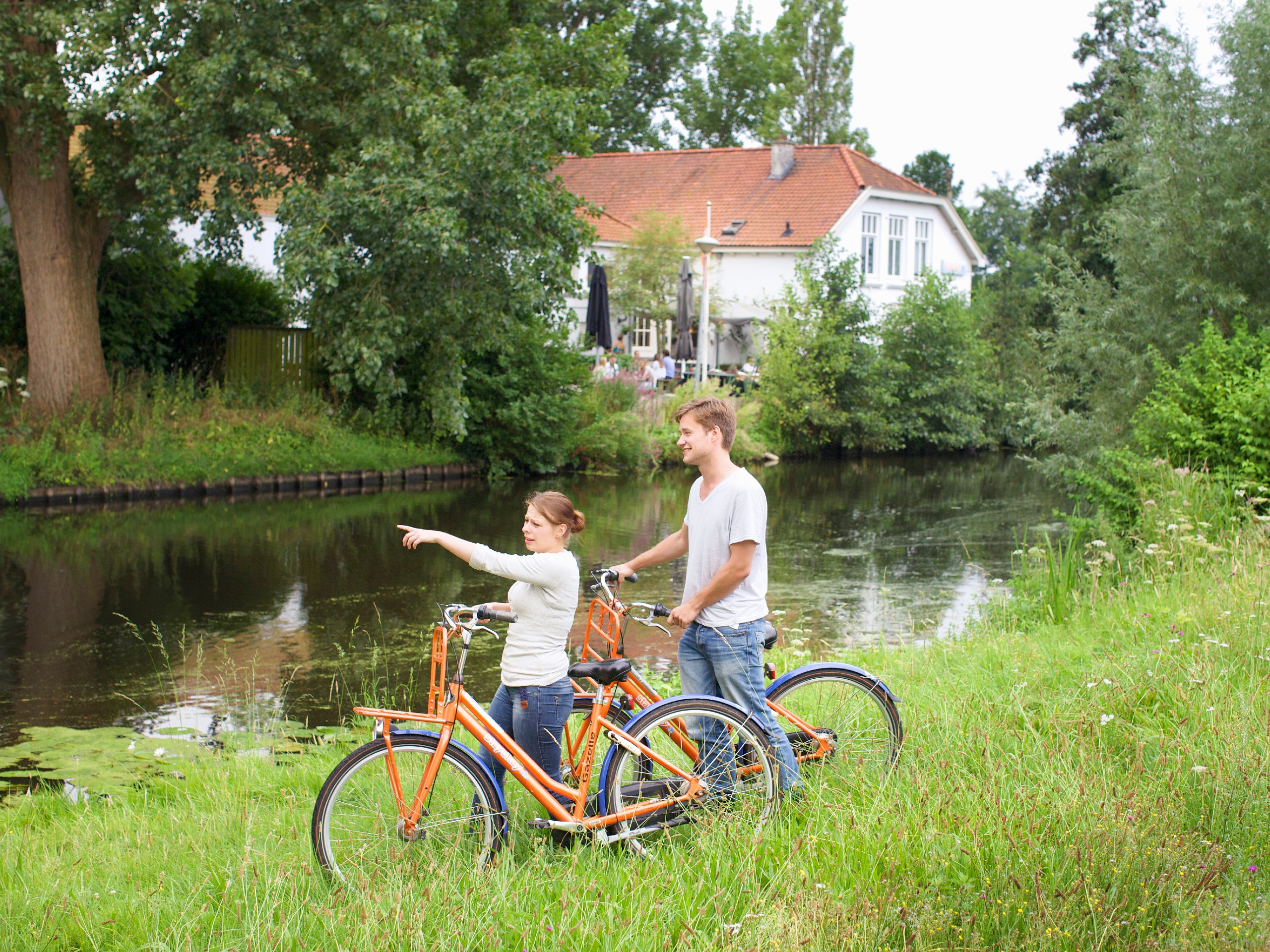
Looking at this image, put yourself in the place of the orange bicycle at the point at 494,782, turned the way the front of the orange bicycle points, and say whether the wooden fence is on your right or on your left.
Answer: on your right

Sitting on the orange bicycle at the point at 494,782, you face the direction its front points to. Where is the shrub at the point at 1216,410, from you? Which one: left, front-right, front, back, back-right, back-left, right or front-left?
back-right

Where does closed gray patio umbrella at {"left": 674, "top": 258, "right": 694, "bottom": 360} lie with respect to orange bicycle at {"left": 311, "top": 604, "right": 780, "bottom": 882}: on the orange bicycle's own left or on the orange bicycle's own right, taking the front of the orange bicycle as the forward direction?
on the orange bicycle's own right

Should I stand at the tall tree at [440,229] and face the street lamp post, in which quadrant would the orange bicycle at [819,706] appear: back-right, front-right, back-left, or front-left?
back-right

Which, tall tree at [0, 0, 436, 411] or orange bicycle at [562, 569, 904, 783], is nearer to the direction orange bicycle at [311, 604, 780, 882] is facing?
the tall tree

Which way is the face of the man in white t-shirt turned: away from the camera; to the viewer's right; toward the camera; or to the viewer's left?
to the viewer's left

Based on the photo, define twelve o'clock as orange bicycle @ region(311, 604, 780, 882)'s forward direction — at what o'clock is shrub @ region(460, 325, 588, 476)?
The shrub is roughly at 3 o'clock from the orange bicycle.

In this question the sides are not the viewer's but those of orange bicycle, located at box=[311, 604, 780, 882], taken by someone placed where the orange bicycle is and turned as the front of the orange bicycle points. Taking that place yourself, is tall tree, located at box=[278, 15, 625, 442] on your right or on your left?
on your right

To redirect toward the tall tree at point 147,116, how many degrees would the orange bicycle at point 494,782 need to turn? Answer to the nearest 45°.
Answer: approximately 90° to its right

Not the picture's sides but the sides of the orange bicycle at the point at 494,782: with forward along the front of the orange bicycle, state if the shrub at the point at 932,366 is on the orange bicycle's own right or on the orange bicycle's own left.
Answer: on the orange bicycle's own right

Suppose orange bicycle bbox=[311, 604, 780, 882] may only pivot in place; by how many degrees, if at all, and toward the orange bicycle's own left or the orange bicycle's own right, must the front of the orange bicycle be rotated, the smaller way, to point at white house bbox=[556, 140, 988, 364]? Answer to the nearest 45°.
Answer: approximately 90° to the orange bicycle's own right

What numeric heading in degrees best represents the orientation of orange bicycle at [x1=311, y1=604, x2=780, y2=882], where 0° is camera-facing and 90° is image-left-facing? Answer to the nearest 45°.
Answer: approximately 90°

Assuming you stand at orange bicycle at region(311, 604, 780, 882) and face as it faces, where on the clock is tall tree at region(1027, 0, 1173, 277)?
The tall tree is roughly at 4 o'clock from the orange bicycle.

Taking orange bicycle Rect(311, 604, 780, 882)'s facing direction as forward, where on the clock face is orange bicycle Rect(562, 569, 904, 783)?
orange bicycle Rect(562, 569, 904, 783) is roughly at 5 o'clock from orange bicycle Rect(311, 604, 780, 882).
